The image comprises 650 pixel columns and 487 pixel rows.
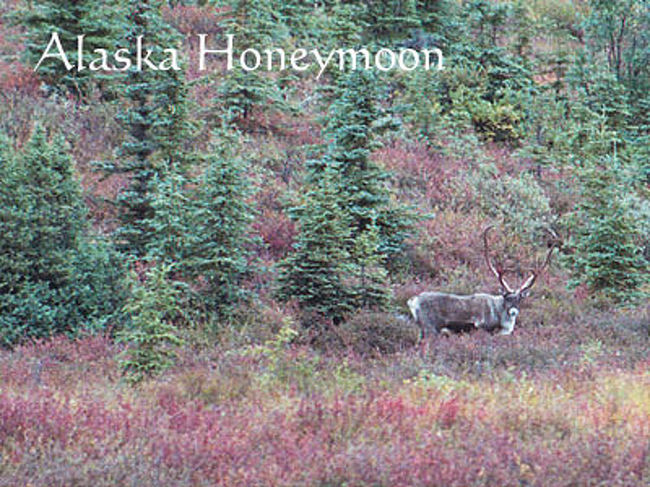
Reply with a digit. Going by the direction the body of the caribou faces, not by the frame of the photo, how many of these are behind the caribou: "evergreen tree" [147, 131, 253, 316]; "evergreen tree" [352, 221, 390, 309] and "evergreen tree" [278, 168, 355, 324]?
3

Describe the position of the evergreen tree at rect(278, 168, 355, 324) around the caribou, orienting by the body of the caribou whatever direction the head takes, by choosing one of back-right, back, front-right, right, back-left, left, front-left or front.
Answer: back

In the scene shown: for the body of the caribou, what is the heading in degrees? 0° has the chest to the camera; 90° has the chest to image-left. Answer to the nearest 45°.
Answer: approximately 270°

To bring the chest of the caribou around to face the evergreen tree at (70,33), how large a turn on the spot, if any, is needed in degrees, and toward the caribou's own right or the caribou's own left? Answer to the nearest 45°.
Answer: approximately 135° to the caribou's own left

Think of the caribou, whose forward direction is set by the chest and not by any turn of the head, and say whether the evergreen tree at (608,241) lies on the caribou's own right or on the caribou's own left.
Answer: on the caribou's own left

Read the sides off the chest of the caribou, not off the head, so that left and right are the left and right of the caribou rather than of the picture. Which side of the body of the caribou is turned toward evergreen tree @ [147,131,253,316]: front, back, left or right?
back

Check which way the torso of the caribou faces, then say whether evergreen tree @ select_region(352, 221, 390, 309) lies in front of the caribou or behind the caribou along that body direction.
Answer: behind

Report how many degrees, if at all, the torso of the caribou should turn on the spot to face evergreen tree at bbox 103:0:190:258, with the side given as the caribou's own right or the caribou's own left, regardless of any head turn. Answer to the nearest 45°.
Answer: approximately 180°

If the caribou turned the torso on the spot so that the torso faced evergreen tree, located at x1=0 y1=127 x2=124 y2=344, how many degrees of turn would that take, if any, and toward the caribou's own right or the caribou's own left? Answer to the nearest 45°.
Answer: approximately 180°

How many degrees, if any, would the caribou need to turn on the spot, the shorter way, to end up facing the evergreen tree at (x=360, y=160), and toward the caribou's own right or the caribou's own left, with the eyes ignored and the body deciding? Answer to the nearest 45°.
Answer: approximately 135° to the caribou's own left
